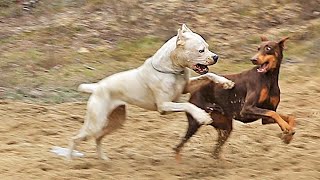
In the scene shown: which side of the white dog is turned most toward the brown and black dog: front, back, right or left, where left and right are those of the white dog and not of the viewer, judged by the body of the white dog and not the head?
front

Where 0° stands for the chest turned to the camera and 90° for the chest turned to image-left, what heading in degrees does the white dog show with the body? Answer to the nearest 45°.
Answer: approximately 270°
